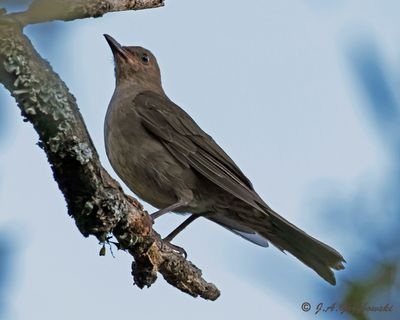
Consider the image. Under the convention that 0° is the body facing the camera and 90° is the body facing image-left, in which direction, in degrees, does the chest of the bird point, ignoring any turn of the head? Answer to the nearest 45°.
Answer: approximately 90°
